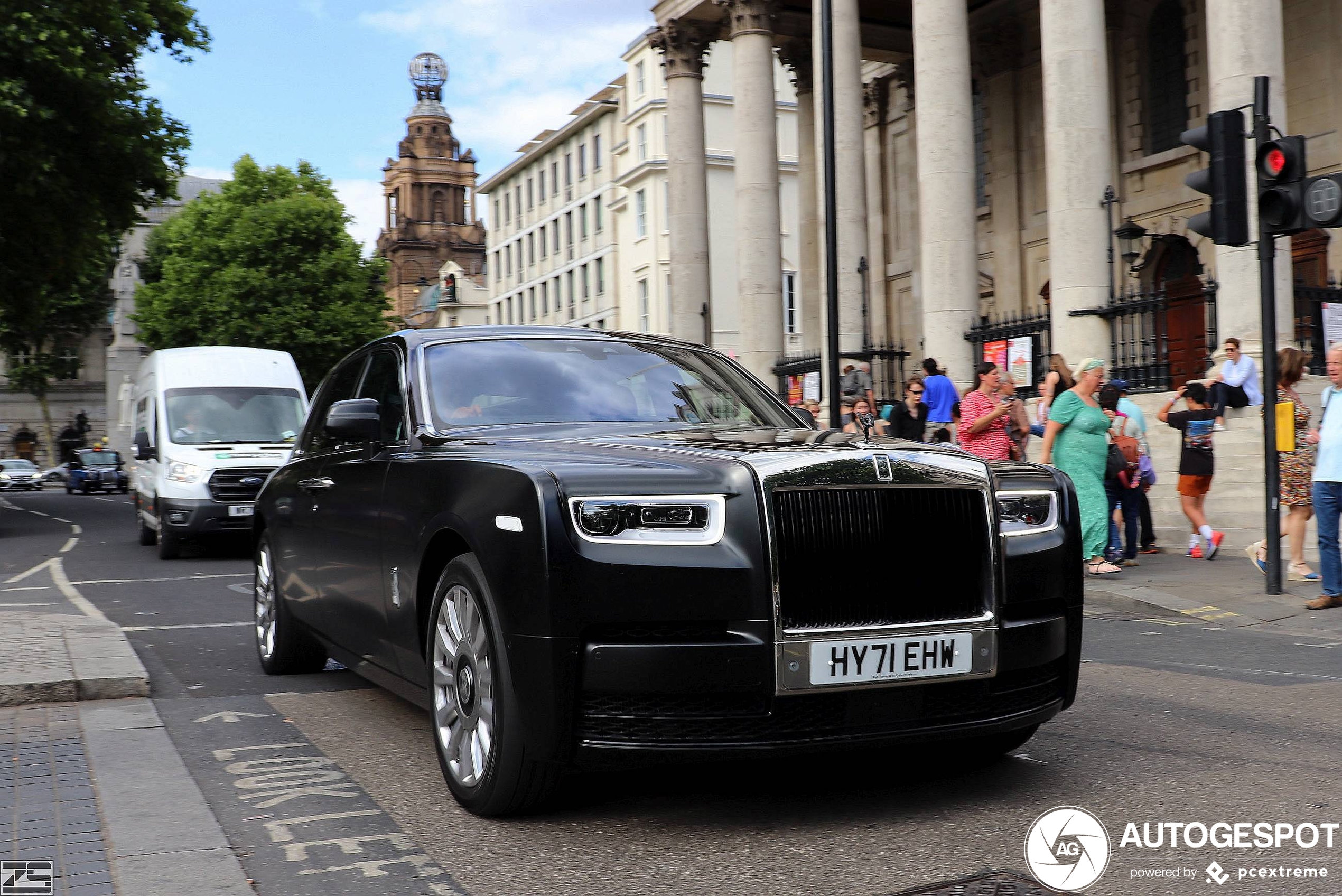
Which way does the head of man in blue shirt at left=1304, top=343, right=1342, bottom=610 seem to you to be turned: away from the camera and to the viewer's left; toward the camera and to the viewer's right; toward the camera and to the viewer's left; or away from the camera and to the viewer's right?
toward the camera and to the viewer's left

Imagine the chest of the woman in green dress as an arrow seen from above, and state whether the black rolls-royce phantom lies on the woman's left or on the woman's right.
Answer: on the woman's right

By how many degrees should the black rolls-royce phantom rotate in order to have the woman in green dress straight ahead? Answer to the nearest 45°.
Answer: approximately 90° to its left

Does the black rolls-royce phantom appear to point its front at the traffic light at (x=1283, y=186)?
no

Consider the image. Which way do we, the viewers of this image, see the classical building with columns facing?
facing the viewer and to the left of the viewer

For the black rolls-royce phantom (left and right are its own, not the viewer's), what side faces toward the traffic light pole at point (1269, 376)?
left

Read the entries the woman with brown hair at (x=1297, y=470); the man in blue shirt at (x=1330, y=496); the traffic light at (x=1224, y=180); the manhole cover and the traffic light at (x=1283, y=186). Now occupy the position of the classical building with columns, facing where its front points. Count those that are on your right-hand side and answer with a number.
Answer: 0

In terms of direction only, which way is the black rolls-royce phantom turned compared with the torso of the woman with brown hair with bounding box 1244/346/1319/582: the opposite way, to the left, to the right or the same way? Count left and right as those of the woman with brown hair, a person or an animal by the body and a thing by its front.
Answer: the same way

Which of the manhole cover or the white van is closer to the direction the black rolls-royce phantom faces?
the manhole cover

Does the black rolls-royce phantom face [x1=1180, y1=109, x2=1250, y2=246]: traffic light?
no

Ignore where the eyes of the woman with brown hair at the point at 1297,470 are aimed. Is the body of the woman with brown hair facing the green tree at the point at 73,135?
no

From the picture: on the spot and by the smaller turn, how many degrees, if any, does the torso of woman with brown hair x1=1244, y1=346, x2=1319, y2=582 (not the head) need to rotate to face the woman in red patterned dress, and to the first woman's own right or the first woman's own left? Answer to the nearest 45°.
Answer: approximately 180°
